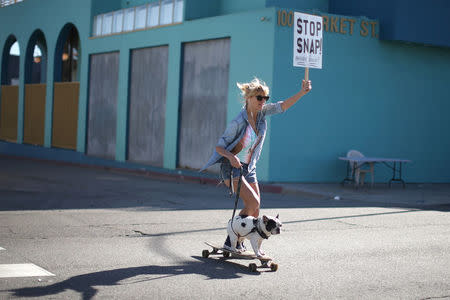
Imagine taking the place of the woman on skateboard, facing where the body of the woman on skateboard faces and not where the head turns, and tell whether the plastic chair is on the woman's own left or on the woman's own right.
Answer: on the woman's own left

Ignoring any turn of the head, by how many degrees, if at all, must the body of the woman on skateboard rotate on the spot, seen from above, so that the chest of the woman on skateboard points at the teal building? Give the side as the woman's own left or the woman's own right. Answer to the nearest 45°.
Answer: approximately 135° to the woman's own left

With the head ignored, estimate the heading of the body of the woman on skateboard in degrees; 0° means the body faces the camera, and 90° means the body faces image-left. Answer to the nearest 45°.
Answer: approximately 315°
